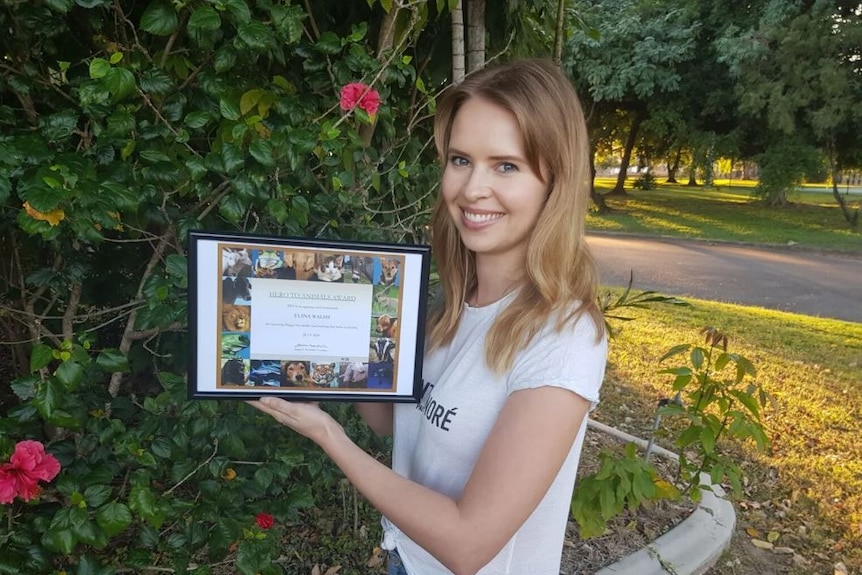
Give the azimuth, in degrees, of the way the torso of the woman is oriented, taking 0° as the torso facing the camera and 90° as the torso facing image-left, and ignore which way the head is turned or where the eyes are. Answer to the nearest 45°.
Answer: approximately 45°

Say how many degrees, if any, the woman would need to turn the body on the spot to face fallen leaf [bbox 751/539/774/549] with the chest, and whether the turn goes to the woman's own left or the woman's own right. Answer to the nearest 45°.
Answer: approximately 180°

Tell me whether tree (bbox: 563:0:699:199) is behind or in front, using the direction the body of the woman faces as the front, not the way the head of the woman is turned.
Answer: behind

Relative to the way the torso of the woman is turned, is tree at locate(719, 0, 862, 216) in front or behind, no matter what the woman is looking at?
behind

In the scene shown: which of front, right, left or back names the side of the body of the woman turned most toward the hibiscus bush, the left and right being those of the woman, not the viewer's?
right

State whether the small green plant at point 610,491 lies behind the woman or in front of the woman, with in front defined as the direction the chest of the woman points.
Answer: behind
